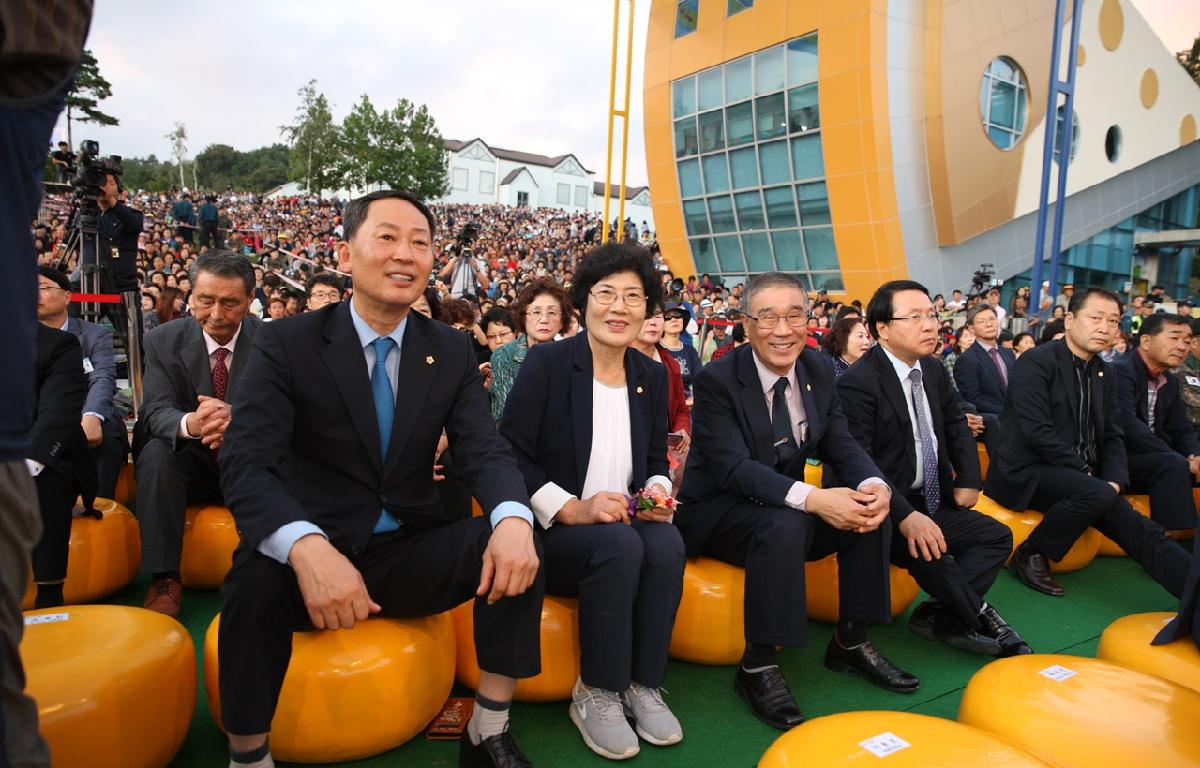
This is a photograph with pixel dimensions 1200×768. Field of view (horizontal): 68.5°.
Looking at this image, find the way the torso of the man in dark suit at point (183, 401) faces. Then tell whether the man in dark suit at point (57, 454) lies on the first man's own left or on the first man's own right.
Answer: on the first man's own right

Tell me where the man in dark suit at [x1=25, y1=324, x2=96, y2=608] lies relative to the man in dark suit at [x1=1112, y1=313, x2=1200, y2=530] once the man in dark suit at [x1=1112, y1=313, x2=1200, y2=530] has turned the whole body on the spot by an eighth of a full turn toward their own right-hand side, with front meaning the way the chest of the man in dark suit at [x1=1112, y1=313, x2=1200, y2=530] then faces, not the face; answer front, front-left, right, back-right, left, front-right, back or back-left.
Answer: front-right

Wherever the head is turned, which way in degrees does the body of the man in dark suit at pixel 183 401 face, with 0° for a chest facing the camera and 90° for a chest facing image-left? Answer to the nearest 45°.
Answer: approximately 0°

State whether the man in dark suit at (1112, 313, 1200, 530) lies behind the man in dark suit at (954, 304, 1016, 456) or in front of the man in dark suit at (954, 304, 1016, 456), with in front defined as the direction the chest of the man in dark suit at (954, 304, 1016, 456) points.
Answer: in front

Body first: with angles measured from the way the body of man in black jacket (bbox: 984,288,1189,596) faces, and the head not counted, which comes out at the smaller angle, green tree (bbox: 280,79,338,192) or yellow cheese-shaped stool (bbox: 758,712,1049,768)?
the yellow cheese-shaped stool

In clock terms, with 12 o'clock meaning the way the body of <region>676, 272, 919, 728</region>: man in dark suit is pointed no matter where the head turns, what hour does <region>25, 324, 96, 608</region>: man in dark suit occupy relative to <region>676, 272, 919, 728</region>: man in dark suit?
<region>25, 324, 96, 608</region>: man in dark suit is roughly at 4 o'clock from <region>676, 272, 919, 728</region>: man in dark suit.

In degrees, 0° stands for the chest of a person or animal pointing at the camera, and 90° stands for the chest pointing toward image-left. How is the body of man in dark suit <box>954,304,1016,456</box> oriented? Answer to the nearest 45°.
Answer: approximately 315°

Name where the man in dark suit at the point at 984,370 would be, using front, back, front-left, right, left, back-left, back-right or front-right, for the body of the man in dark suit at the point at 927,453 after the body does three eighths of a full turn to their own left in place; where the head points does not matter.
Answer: front

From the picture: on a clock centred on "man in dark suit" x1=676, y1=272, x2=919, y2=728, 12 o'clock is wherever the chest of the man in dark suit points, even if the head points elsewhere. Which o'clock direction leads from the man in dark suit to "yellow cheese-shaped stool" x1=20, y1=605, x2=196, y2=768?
The yellow cheese-shaped stool is roughly at 3 o'clock from the man in dark suit.

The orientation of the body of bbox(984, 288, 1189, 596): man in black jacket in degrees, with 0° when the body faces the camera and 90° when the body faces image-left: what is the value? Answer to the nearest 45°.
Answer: approximately 315°

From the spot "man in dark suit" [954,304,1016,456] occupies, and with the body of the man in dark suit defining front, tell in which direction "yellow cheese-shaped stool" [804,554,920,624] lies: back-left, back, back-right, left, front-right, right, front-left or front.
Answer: front-right
